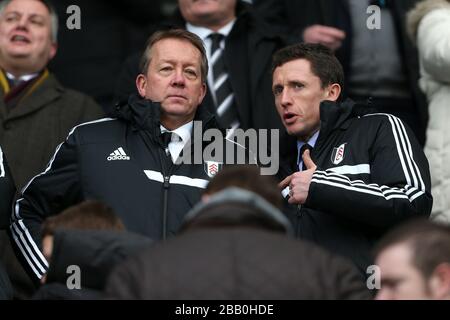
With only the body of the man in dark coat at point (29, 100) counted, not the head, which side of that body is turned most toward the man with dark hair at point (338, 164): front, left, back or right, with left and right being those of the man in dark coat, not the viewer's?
left

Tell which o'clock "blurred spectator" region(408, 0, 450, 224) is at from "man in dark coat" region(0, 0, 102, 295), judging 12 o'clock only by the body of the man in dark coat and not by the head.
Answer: The blurred spectator is roughly at 8 o'clock from the man in dark coat.

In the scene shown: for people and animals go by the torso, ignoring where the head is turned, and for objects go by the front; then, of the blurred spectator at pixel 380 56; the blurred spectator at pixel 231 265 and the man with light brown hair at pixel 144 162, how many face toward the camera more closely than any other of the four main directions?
2

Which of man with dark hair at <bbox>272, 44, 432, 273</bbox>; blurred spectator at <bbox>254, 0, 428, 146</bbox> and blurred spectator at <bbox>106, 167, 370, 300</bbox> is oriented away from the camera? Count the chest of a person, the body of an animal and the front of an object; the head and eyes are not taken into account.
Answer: blurred spectator at <bbox>106, 167, 370, 300</bbox>

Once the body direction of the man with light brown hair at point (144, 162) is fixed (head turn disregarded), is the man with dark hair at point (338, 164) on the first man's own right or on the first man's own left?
on the first man's own left

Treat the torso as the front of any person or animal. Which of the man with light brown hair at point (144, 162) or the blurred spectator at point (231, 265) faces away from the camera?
the blurred spectator

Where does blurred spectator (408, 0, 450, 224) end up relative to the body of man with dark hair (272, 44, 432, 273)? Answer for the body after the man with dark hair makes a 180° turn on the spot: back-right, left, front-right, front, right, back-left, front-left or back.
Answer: front

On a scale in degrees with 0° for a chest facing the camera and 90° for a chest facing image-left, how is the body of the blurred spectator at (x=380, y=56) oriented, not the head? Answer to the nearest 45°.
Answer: approximately 0°

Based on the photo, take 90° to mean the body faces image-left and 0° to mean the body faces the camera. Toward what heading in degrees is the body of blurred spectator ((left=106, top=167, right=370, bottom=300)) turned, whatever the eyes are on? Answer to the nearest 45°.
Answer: approximately 180°

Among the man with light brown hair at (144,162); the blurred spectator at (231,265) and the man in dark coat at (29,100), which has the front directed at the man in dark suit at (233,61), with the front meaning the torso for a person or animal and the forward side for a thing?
the blurred spectator
